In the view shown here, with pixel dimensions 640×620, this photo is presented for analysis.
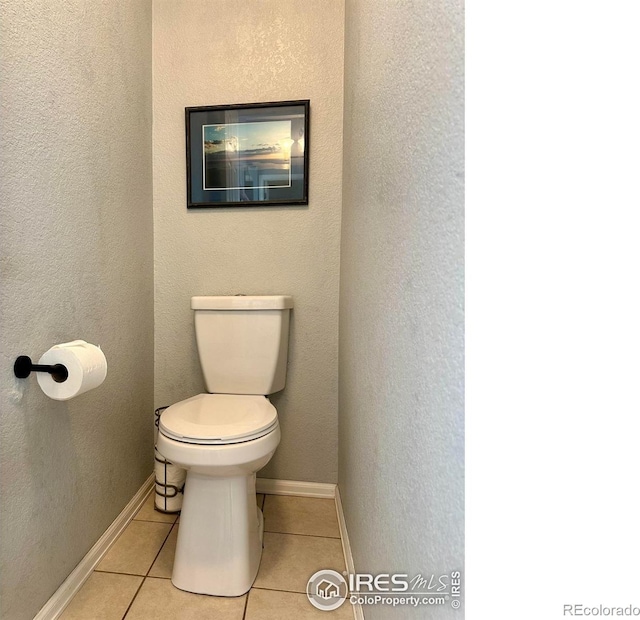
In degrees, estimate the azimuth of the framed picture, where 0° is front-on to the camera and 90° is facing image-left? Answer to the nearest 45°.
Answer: approximately 0°

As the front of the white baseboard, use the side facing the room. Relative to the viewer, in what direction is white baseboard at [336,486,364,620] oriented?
to the viewer's left

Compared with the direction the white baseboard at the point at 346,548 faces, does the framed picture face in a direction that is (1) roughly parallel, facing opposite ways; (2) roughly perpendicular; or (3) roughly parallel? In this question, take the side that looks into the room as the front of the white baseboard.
roughly perpendicular

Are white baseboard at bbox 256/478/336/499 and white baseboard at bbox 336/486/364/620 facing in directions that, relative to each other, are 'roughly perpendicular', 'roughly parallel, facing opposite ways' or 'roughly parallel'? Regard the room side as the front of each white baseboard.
roughly perpendicular

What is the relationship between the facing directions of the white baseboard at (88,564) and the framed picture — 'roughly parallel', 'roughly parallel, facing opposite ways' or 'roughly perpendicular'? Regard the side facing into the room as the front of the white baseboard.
roughly perpendicular
